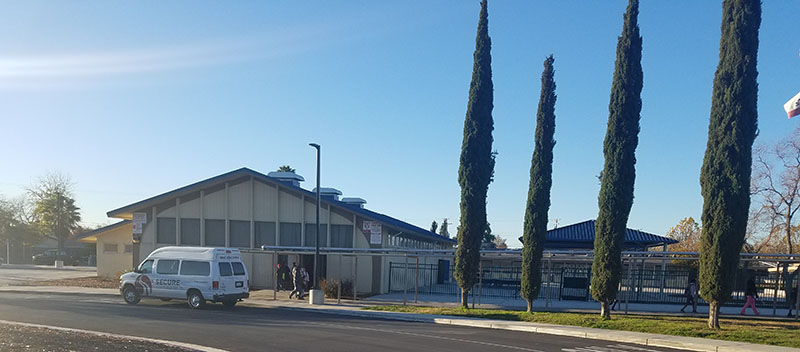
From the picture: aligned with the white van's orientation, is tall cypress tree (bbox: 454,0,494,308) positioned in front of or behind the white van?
behind

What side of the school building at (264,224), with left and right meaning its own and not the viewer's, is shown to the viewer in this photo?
front

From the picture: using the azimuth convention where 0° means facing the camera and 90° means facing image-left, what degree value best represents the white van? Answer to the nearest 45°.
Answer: approximately 135°

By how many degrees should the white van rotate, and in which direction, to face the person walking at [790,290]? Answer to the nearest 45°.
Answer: approximately 135° to its right

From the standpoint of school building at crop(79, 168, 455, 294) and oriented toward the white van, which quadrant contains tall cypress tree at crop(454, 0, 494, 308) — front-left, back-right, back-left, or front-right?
front-left

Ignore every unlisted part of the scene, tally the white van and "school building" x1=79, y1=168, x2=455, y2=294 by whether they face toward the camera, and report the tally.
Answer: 1

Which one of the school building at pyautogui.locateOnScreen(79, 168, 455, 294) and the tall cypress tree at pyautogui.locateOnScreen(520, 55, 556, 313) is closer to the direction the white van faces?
the school building

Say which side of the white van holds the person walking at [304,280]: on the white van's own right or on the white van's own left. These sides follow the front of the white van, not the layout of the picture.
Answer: on the white van's own right

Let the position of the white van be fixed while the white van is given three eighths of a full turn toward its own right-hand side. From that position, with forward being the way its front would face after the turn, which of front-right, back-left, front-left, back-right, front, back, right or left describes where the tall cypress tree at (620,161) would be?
front-right

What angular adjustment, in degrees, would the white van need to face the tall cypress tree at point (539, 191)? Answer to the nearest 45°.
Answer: approximately 180°

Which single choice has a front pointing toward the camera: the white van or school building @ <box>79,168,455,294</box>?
the school building

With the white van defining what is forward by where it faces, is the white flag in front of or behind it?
behind
